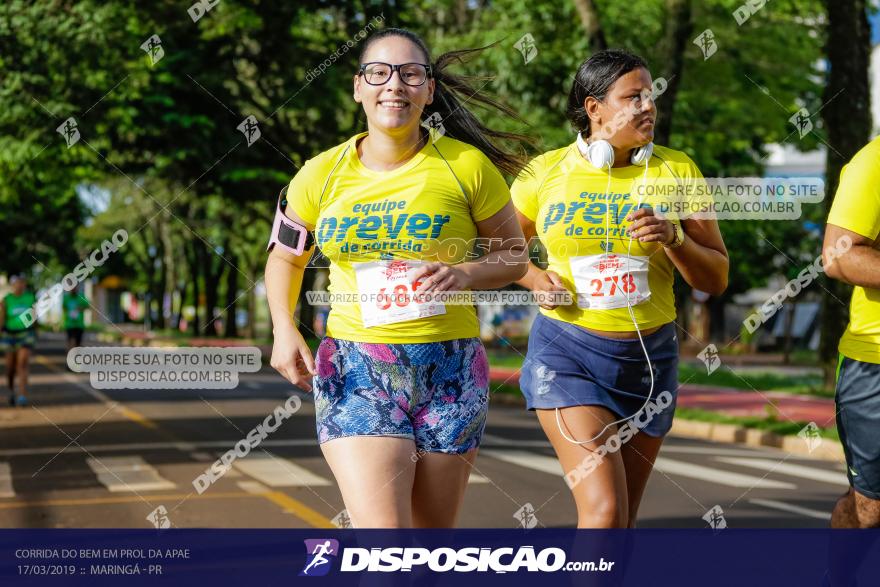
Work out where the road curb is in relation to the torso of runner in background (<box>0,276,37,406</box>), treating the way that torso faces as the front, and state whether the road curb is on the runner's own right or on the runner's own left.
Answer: on the runner's own left

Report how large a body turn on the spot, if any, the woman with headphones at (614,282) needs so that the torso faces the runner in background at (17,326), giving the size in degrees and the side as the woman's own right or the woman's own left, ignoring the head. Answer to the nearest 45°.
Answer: approximately 135° to the woman's own right

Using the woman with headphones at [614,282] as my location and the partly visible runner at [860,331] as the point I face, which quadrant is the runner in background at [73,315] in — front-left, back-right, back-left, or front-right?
back-left

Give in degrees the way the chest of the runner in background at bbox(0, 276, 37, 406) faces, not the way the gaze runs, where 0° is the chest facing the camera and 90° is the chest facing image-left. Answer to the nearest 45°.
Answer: approximately 0°

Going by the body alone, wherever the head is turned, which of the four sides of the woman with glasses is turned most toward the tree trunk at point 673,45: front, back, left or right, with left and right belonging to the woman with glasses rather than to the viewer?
back

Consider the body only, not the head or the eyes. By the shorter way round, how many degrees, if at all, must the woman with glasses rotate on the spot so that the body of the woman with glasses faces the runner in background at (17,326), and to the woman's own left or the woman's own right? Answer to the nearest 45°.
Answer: approximately 180°

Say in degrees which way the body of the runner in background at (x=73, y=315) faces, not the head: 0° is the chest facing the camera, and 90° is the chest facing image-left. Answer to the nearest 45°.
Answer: approximately 0°

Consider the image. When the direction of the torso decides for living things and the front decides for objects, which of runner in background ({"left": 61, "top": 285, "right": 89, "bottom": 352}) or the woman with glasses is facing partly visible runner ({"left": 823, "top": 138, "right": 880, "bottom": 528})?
runner in background ({"left": 61, "top": 285, "right": 89, "bottom": 352})
